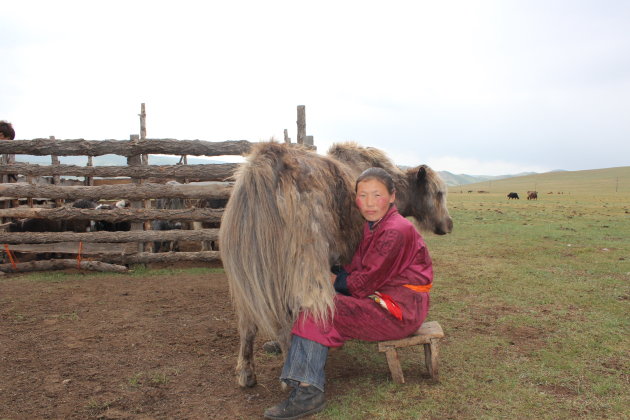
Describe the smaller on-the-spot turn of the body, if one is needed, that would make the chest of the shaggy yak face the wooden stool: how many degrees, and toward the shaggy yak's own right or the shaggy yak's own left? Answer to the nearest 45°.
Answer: approximately 45° to the shaggy yak's own right

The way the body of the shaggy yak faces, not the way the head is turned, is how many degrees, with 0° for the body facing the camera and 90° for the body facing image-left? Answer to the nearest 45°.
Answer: approximately 225°

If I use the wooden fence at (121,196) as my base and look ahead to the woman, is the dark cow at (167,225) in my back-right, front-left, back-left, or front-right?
back-left
